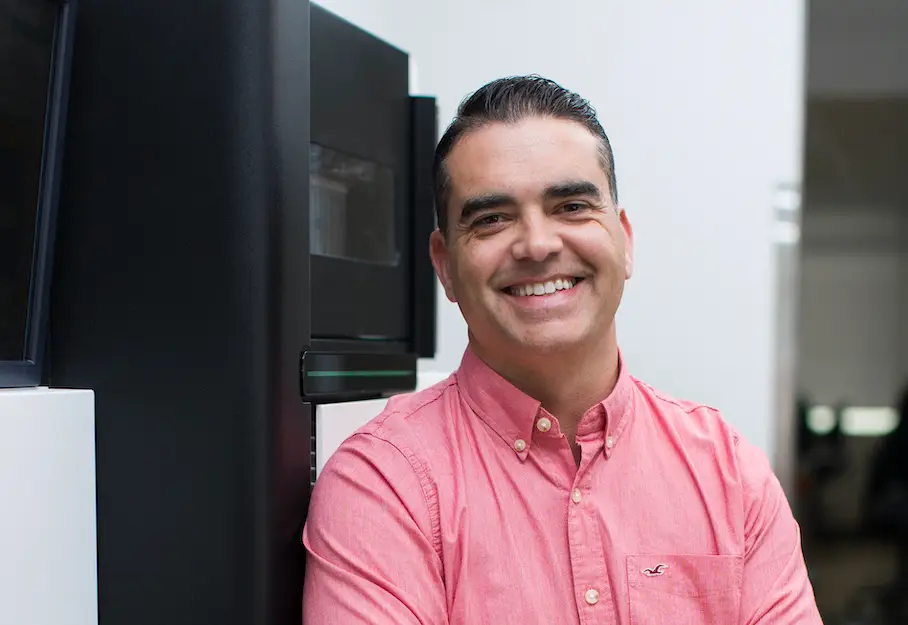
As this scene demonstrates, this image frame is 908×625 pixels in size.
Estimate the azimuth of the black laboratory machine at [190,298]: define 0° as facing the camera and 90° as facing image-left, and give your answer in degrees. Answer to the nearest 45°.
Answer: approximately 315°

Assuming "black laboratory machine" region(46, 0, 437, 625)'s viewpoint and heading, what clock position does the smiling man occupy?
The smiling man is roughly at 11 o'clock from the black laboratory machine.

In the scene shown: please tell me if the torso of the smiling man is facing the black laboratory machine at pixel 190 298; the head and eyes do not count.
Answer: no

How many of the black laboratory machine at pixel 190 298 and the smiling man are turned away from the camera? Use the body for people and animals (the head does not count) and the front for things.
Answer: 0

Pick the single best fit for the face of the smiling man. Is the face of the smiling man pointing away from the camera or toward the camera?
toward the camera

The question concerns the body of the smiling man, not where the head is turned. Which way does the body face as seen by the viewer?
toward the camera
